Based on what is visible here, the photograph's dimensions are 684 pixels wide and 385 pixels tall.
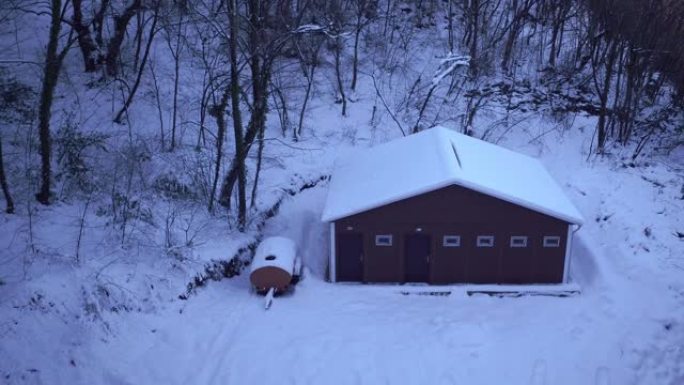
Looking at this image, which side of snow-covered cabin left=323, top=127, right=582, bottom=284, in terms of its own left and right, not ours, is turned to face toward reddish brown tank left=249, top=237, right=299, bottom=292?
right

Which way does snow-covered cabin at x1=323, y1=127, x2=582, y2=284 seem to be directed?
toward the camera
